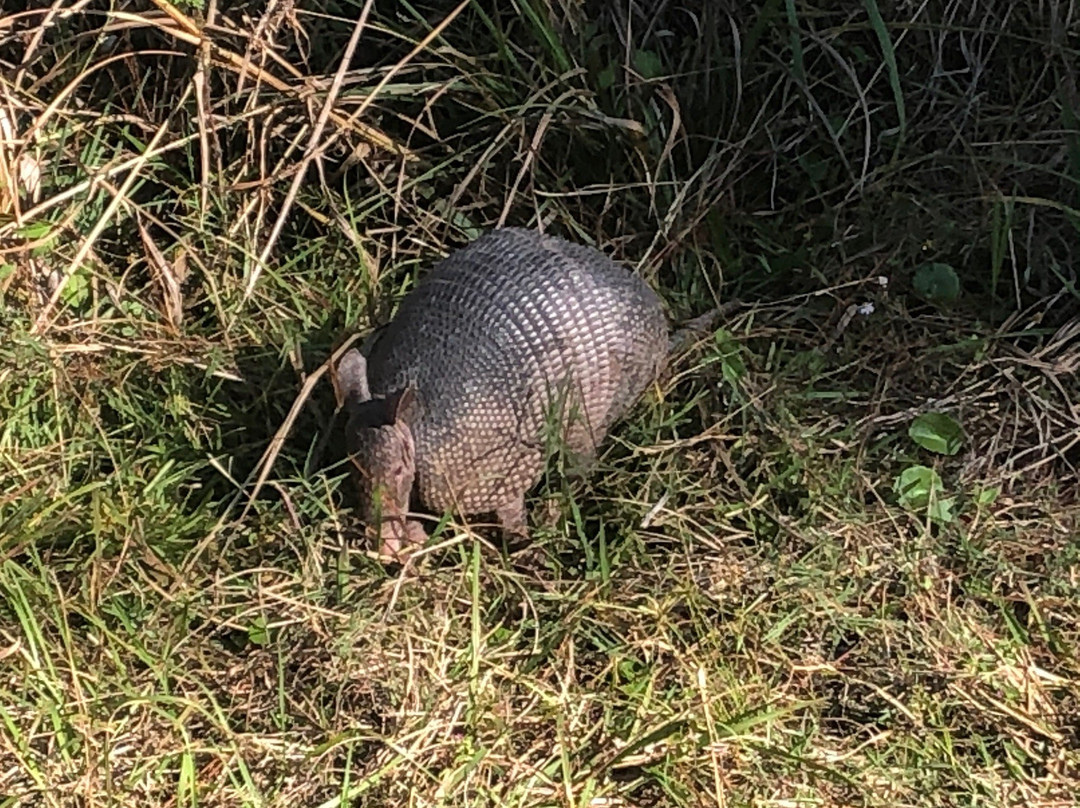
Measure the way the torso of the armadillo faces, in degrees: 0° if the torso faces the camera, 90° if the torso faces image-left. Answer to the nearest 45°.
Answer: approximately 45°
